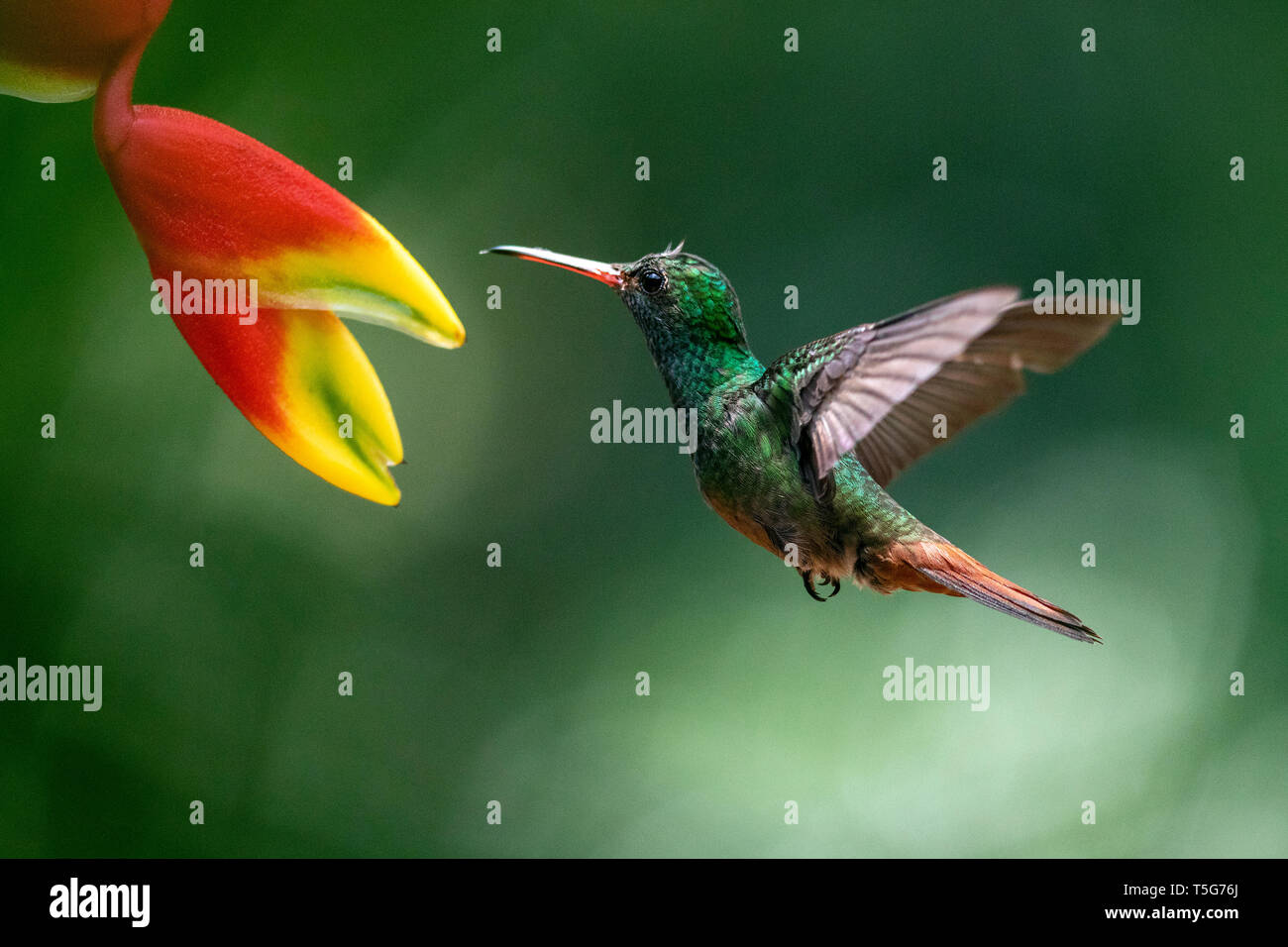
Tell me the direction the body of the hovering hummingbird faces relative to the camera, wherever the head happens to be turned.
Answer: to the viewer's left
